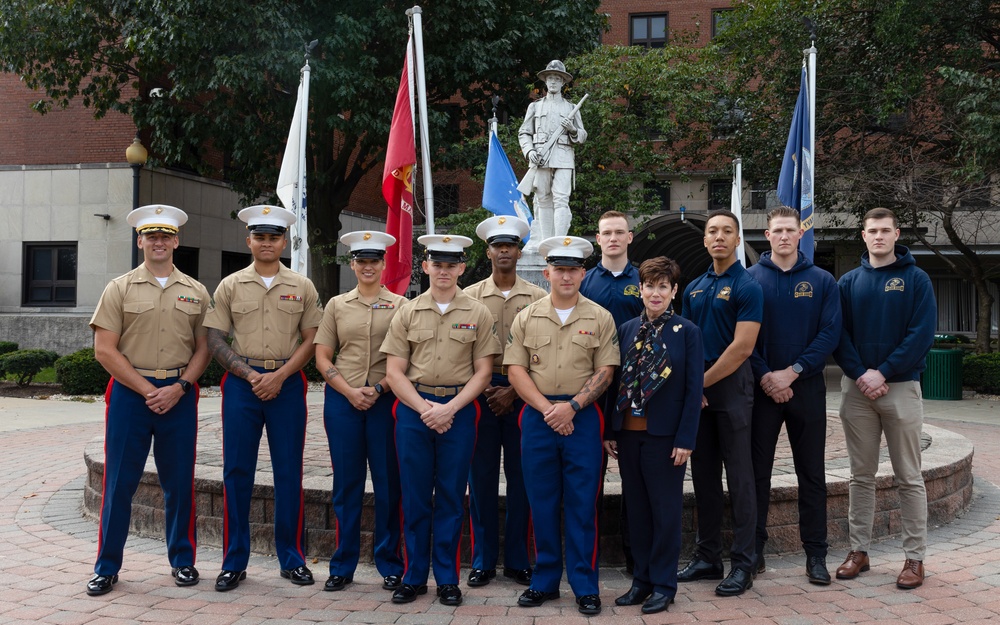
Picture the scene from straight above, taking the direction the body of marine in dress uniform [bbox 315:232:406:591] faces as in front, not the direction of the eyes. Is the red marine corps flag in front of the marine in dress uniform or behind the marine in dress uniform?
behind

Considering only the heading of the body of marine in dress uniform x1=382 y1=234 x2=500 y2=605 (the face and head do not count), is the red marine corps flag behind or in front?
behind

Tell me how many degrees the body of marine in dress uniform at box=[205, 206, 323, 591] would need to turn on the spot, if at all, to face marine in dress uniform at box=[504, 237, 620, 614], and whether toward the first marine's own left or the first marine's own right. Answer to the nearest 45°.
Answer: approximately 45° to the first marine's own left

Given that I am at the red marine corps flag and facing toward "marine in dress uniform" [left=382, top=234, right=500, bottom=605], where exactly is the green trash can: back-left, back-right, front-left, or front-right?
back-left

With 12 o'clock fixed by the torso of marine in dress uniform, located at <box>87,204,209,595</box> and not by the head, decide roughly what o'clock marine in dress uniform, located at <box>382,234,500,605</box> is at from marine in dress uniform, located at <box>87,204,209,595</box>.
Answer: marine in dress uniform, located at <box>382,234,500,605</box> is roughly at 10 o'clock from marine in dress uniform, located at <box>87,204,209,595</box>.

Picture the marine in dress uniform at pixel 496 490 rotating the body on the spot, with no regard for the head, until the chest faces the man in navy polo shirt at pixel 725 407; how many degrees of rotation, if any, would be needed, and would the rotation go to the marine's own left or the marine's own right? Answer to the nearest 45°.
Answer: approximately 90° to the marine's own left
